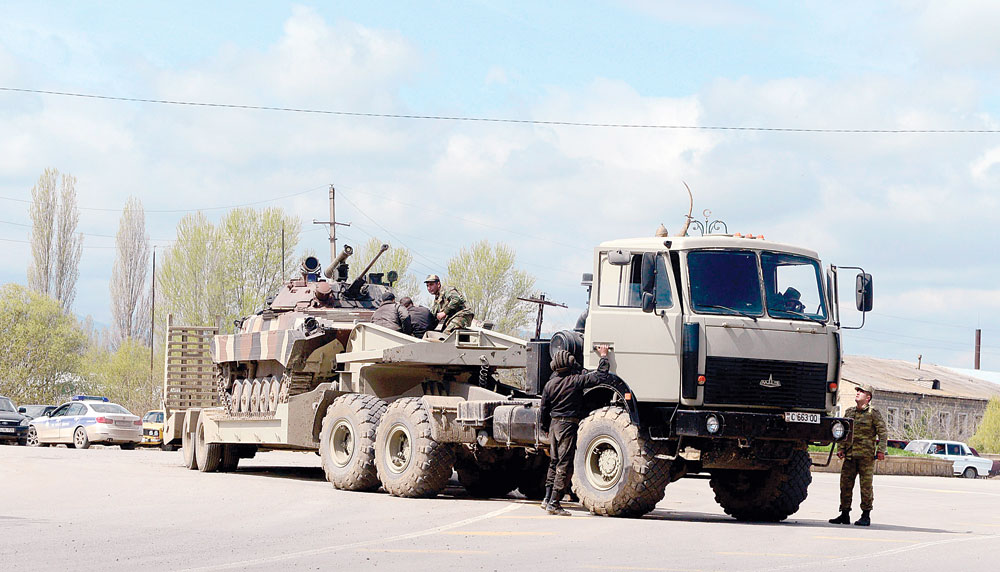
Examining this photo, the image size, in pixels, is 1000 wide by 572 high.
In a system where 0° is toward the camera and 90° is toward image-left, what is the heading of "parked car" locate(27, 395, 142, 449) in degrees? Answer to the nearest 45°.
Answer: approximately 135°

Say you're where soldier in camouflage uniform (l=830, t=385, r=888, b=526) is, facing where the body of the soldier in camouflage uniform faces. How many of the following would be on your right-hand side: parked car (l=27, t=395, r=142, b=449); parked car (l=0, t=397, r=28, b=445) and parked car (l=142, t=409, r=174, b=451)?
3

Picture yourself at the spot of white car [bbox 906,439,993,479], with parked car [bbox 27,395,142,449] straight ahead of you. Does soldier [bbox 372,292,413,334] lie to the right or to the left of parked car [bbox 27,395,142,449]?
left

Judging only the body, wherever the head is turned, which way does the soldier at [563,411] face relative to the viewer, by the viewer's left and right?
facing away from the viewer and to the right of the viewer

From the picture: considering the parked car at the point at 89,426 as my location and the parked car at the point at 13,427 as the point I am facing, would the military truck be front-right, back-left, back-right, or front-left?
back-left

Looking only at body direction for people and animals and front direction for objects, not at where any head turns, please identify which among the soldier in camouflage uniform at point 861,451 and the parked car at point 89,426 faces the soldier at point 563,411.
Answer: the soldier in camouflage uniform

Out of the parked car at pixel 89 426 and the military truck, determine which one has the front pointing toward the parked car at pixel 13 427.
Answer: the parked car at pixel 89 426

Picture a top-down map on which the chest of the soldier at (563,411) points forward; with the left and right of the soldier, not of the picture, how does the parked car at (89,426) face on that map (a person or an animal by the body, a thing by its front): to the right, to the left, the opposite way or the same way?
to the left

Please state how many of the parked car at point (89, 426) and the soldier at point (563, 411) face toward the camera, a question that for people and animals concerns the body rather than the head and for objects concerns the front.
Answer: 0

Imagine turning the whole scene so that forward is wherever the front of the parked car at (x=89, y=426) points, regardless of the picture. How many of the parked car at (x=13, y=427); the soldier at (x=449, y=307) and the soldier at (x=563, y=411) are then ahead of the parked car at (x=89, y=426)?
1

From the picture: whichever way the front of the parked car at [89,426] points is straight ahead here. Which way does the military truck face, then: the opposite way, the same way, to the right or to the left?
the opposite way

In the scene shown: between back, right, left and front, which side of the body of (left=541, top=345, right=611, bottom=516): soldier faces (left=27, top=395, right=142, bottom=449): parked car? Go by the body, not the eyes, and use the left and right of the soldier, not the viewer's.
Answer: left

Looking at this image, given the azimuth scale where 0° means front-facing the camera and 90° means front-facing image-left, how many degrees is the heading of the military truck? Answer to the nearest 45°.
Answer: approximately 315°

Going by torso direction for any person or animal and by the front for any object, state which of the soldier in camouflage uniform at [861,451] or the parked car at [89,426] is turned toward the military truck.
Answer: the soldier in camouflage uniform
